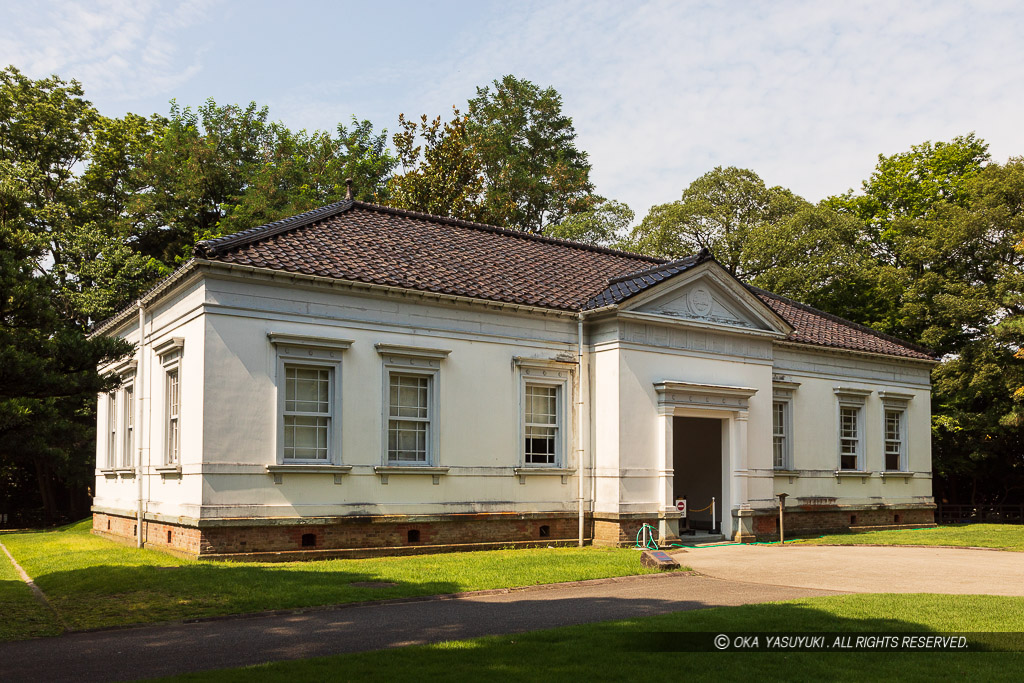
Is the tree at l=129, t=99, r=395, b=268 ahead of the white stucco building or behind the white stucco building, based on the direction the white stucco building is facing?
behind

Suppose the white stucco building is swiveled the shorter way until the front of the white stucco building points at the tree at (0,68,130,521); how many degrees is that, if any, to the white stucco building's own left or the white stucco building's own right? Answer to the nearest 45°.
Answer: approximately 180°

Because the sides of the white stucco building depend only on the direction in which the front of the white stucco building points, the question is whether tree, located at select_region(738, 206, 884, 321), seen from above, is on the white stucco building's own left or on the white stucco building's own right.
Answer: on the white stucco building's own left

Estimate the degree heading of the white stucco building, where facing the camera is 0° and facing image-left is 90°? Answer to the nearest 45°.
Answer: approximately 315°

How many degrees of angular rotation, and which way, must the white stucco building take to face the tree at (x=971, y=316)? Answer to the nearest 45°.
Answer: approximately 90° to its left
